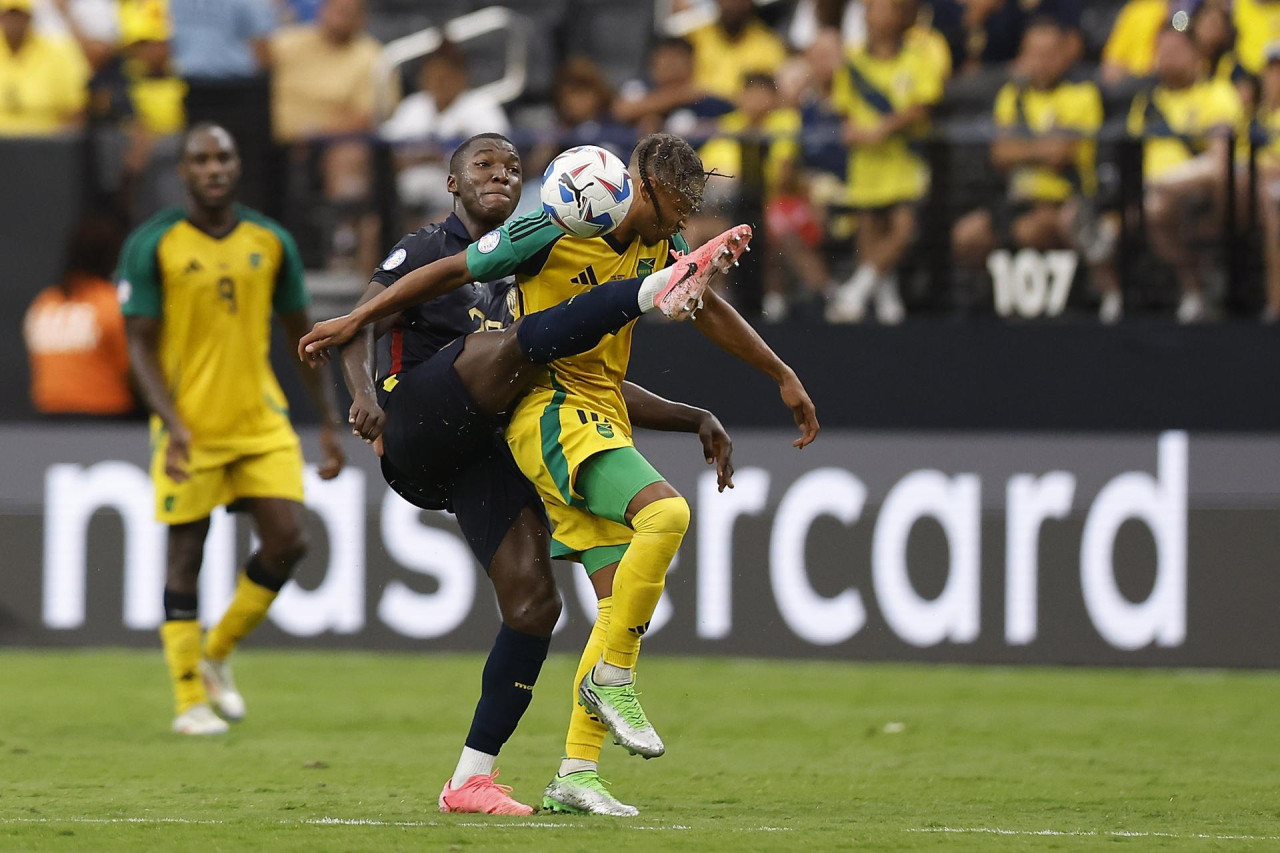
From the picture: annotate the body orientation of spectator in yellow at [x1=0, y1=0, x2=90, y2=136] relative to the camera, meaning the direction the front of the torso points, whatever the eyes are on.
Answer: toward the camera

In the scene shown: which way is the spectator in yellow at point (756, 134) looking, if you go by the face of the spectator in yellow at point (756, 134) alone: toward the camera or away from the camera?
toward the camera

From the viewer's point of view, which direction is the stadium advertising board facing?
toward the camera

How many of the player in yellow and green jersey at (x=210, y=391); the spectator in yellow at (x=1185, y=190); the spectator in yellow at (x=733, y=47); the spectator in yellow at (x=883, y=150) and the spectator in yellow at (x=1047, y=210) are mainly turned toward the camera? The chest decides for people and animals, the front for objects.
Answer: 5

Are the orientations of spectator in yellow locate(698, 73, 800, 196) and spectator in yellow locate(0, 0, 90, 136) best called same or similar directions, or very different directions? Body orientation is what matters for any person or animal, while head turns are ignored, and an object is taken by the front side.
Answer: same or similar directions

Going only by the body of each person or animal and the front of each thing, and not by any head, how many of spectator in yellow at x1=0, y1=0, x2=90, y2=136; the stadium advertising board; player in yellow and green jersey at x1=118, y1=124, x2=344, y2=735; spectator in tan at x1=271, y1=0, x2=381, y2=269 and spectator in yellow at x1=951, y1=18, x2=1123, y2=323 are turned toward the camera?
5

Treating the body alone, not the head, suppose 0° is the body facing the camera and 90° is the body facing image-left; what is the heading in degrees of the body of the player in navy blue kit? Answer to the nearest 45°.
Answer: approximately 315°

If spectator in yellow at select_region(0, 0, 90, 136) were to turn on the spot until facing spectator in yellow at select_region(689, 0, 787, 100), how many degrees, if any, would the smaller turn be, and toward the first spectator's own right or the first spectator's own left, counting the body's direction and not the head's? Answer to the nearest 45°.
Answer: approximately 90° to the first spectator's own left

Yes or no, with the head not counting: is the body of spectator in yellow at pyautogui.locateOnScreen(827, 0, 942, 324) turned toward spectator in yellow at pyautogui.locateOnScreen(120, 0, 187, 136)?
no

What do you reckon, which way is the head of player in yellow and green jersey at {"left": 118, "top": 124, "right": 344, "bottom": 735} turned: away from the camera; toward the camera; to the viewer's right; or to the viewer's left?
toward the camera

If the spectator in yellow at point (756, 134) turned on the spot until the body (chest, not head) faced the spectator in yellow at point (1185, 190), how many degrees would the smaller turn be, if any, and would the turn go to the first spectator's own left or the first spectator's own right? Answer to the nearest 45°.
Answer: approximately 90° to the first spectator's own left

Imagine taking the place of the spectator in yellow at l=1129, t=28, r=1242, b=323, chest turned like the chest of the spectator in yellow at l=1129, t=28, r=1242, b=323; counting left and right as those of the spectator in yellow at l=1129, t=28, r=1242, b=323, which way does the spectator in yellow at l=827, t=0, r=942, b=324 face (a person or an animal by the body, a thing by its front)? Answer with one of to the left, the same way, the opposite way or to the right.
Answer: the same way

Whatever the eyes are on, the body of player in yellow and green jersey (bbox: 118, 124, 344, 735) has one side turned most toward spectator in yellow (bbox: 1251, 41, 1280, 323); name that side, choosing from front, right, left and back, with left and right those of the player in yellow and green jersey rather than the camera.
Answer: back

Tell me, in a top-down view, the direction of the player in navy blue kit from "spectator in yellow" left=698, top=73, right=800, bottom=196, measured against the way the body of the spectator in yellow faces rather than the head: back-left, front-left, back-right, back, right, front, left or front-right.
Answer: front

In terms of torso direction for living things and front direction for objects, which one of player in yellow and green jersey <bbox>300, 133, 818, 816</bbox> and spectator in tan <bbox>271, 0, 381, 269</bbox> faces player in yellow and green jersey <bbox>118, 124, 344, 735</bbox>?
the spectator in tan
